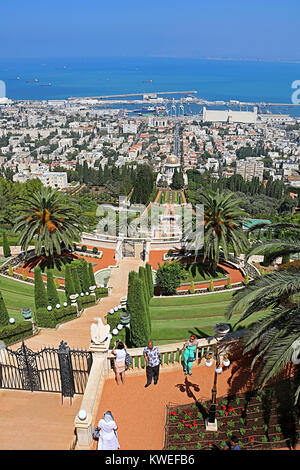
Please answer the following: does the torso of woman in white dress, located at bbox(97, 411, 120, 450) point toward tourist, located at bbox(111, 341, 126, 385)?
yes

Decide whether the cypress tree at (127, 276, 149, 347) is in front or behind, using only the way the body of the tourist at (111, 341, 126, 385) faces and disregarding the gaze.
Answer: in front

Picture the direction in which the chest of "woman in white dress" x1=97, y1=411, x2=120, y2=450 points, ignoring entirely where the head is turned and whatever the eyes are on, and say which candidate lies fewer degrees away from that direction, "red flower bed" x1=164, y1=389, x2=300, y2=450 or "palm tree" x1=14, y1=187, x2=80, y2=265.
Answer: the palm tree

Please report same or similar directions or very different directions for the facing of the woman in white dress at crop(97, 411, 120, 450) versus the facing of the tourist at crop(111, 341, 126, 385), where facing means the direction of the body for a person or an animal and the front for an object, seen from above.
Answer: same or similar directions

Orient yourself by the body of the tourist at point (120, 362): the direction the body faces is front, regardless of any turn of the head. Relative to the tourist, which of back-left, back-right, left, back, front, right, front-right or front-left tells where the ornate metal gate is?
left

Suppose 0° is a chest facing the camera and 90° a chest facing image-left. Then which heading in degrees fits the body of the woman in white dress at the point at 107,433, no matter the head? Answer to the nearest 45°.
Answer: approximately 180°

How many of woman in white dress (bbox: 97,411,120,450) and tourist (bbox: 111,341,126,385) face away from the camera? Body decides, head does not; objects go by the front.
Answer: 2

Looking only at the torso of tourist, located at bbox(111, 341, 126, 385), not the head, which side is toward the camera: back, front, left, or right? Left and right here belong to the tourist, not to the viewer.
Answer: back

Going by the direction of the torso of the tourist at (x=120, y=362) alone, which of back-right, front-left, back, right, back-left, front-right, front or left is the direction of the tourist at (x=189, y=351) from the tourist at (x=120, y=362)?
right

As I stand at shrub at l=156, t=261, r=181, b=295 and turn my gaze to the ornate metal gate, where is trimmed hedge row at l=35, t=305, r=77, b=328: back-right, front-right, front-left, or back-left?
front-right
